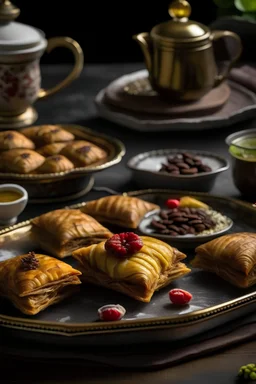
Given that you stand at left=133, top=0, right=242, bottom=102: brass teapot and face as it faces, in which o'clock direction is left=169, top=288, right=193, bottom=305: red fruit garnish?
The red fruit garnish is roughly at 9 o'clock from the brass teapot.

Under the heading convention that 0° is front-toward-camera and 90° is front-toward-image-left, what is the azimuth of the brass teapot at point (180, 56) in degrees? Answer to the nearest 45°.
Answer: approximately 90°

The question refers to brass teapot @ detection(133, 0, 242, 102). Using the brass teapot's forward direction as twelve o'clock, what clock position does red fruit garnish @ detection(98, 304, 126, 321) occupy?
The red fruit garnish is roughly at 9 o'clock from the brass teapot.

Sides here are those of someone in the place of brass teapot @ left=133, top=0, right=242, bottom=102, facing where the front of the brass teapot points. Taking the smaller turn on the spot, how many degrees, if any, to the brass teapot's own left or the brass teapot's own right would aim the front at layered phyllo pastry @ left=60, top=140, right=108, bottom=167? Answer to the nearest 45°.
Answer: approximately 90° to the brass teapot's own left

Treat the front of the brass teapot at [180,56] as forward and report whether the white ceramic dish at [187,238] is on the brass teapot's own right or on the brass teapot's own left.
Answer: on the brass teapot's own left

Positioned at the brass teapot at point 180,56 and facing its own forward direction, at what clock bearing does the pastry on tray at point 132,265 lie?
The pastry on tray is roughly at 9 o'clock from the brass teapot.

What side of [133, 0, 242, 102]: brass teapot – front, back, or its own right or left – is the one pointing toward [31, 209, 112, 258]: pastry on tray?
left
